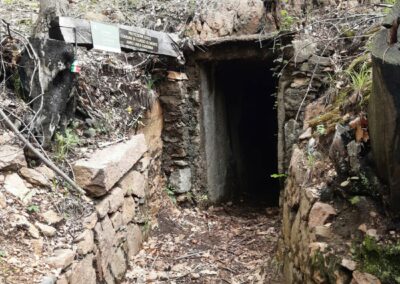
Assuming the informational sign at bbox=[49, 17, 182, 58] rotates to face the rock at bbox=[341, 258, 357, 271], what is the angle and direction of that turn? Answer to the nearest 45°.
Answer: approximately 45° to its left

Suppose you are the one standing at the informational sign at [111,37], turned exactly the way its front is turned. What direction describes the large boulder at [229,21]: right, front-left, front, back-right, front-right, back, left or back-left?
back-left

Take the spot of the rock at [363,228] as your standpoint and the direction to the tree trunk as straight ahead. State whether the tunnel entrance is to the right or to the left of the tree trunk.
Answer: right

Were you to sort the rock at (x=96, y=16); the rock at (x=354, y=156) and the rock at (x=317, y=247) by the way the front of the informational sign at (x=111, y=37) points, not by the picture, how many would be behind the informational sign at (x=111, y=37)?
1

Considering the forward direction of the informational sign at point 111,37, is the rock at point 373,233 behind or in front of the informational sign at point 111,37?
in front

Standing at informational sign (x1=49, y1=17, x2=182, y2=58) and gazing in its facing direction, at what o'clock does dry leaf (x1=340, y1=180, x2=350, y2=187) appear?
The dry leaf is roughly at 11 o'clock from the informational sign.

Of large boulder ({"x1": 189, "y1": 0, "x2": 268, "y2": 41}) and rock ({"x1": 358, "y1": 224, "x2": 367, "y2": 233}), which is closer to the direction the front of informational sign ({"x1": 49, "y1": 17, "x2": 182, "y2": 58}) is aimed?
the rock

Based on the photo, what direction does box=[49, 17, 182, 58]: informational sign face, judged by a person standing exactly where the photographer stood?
facing the viewer

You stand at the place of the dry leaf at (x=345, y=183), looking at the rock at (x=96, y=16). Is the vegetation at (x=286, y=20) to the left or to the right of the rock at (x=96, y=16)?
right

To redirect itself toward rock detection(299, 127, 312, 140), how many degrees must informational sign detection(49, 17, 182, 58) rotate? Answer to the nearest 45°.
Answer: approximately 45° to its left

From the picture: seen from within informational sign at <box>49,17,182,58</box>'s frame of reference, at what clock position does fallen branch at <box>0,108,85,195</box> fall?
The fallen branch is roughly at 1 o'clock from the informational sign.

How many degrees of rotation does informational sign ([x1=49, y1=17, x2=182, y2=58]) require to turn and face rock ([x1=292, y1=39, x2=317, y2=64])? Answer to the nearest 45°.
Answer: approximately 90° to its left
